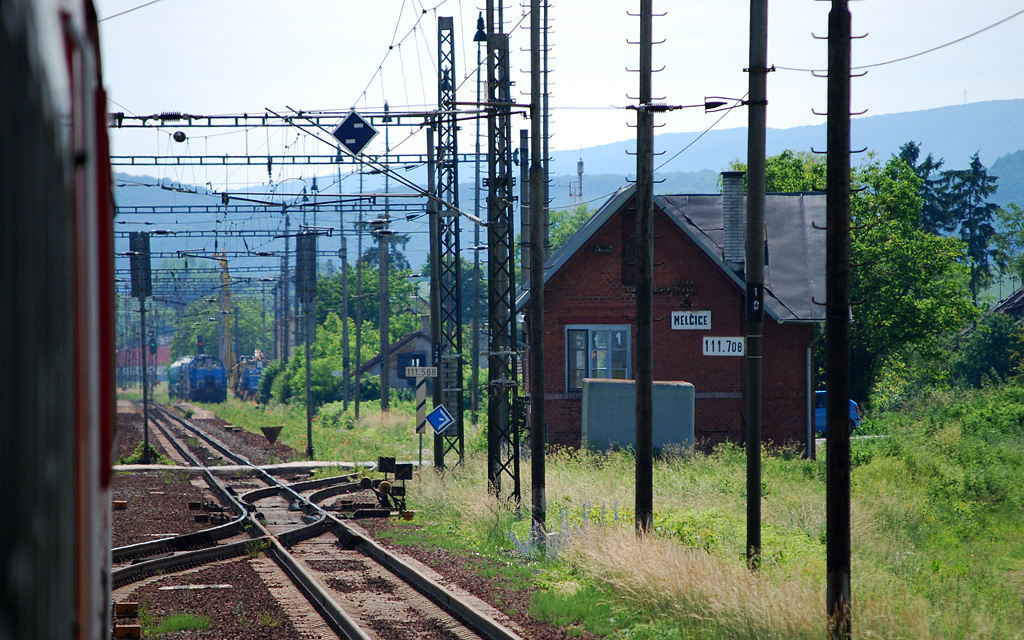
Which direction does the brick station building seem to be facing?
toward the camera

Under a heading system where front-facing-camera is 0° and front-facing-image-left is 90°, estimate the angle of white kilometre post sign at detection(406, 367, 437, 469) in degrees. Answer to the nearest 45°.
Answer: approximately 0°

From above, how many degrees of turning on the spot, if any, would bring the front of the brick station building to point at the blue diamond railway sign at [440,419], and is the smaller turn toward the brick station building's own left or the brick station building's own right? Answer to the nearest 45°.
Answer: approximately 45° to the brick station building's own right

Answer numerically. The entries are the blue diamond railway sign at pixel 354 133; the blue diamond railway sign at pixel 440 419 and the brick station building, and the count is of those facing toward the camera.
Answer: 3

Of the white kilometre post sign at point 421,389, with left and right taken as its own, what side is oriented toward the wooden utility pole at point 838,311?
front

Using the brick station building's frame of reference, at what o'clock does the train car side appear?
The train car side is roughly at 12 o'clock from the brick station building.

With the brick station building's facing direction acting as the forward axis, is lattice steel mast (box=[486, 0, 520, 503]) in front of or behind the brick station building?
in front

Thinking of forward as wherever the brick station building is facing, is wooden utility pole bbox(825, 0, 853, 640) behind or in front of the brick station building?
in front

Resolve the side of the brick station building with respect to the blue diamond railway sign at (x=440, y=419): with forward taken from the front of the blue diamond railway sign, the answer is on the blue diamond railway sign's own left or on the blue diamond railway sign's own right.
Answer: on the blue diamond railway sign's own left

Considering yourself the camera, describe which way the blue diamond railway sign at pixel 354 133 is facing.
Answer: facing the viewer

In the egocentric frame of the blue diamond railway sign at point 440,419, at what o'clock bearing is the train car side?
The train car side is roughly at 12 o'clock from the blue diamond railway sign.
